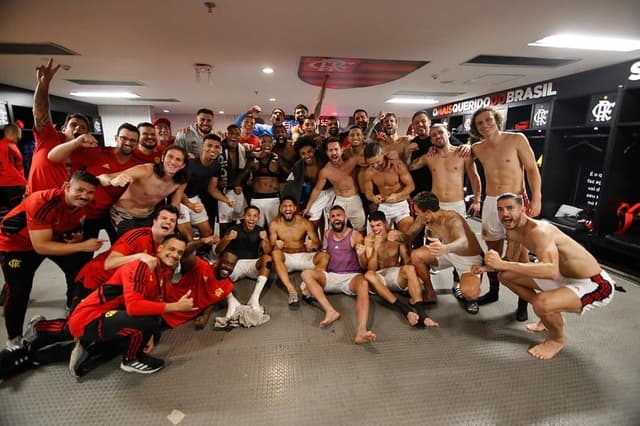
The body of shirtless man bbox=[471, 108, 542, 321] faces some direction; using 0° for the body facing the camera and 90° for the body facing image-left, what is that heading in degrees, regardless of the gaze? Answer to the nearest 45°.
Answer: approximately 45°

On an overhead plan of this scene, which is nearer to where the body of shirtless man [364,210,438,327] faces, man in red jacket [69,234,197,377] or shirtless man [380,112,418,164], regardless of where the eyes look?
the man in red jacket

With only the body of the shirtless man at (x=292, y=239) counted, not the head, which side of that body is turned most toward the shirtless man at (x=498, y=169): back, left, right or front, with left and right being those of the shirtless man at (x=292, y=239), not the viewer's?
left

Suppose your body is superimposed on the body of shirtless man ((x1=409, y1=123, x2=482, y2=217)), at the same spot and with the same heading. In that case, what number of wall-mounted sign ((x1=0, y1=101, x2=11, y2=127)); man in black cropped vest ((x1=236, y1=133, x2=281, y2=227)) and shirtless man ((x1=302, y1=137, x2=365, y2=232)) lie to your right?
3

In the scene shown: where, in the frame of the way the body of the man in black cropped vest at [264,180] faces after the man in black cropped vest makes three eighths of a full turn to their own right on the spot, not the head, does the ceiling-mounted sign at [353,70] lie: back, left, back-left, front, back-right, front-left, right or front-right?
right
